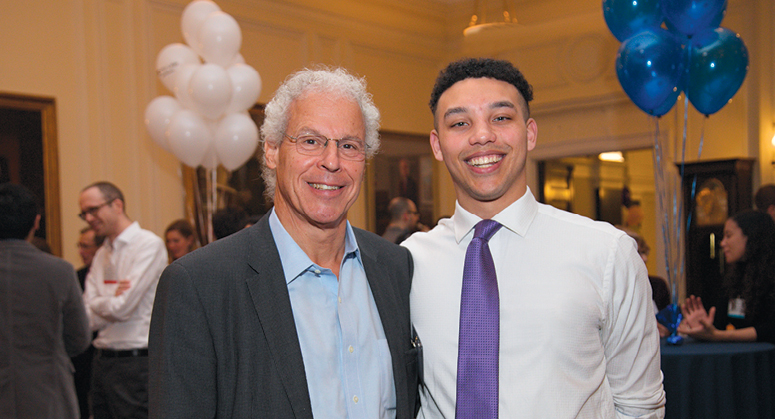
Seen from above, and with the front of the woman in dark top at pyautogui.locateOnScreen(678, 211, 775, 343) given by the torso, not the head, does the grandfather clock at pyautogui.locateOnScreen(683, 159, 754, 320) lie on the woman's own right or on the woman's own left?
on the woman's own right

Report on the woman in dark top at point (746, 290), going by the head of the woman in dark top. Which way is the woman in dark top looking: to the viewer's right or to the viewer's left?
to the viewer's left

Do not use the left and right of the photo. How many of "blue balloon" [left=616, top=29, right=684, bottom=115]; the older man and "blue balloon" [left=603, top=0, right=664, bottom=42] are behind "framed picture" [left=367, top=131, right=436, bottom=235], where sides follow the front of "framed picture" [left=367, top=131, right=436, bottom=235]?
0

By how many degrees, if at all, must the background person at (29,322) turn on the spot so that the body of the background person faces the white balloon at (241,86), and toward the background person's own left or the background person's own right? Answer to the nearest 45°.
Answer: approximately 45° to the background person's own right

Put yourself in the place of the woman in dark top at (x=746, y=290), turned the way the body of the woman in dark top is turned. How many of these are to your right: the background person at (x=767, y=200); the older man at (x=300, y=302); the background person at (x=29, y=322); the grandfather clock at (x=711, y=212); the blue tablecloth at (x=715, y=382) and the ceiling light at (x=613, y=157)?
3

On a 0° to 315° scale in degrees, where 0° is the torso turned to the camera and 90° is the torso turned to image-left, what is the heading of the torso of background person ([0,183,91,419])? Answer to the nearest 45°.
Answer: approximately 180°

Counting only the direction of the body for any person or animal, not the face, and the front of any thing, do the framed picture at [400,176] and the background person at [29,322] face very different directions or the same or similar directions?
very different directions

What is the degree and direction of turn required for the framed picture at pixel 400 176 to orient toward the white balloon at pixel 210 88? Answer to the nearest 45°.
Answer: approximately 45° to its right

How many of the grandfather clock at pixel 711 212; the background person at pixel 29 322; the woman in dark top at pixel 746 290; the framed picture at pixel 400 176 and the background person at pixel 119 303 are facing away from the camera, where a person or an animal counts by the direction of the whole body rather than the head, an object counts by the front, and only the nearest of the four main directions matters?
1

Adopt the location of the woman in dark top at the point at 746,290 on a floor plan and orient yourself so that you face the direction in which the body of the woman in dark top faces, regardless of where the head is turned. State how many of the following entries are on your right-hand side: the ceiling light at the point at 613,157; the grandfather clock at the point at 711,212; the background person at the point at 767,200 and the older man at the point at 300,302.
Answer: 3

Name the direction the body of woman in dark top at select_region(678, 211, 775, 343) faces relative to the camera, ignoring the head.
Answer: to the viewer's left

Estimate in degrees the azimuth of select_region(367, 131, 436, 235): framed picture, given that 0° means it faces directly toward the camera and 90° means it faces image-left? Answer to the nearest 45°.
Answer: approximately 315°

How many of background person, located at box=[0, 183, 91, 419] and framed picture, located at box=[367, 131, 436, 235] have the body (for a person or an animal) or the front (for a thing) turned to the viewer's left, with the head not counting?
0

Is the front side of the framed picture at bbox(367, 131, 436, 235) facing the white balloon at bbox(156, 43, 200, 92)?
no

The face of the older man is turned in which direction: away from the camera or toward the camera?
toward the camera

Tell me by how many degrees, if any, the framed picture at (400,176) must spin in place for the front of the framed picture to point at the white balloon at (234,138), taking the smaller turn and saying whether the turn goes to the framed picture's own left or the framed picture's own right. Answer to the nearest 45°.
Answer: approximately 45° to the framed picture's own right

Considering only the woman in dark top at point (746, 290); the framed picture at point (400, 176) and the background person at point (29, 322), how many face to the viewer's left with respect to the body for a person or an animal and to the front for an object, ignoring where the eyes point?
1
